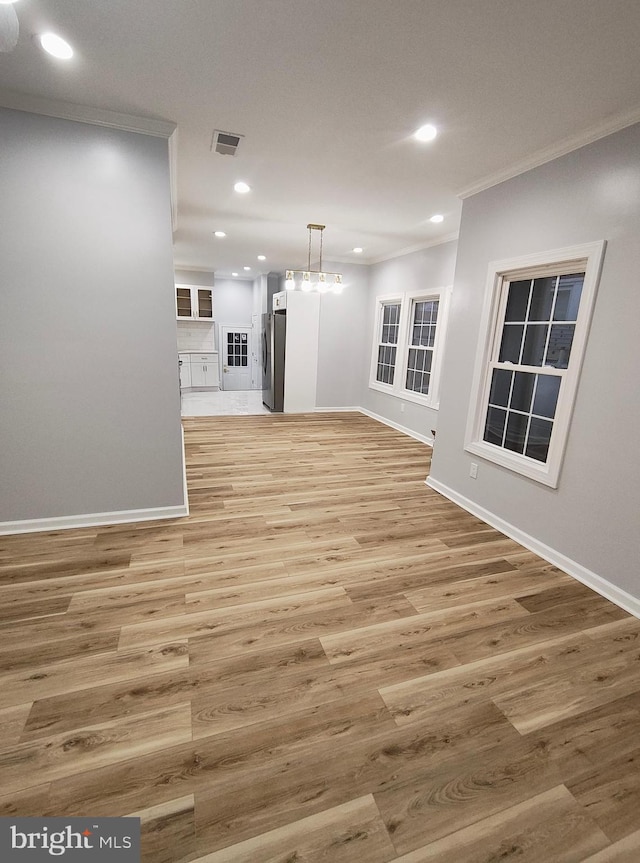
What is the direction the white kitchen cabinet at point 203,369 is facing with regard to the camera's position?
facing the viewer

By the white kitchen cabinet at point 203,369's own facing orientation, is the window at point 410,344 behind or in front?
in front

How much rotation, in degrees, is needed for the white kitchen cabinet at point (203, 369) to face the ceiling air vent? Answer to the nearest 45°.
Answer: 0° — it already faces it

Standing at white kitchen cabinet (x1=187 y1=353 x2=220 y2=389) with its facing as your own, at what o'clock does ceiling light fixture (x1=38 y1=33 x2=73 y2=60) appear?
The ceiling light fixture is roughly at 12 o'clock from the white kitchen cabinet.

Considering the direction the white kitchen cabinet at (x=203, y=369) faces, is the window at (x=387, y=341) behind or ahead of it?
ahead

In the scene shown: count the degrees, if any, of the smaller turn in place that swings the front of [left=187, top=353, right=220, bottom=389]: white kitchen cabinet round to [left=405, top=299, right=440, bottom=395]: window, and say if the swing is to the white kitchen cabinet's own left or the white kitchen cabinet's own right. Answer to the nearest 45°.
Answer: approximately 45° to the white kitchen cabinet's own left

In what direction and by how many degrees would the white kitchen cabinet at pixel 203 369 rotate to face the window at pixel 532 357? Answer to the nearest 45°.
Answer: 0° — it already faces it

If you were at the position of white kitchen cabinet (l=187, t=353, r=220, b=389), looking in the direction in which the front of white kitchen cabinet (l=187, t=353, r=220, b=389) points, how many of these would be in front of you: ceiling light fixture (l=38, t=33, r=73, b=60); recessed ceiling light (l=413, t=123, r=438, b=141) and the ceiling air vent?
3

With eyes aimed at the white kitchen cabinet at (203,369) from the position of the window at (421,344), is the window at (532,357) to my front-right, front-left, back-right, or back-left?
back-left

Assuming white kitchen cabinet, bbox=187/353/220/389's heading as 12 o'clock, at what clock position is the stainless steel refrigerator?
The stainless steel refrigerator is roughly at 11 o'clock from the white kitchen cabinet.
